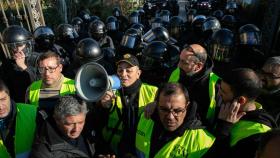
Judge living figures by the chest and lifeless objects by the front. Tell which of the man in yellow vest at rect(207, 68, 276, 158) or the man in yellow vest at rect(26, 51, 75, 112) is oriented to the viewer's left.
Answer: the man in yellow vest at rect(207, 68, 276, 158)

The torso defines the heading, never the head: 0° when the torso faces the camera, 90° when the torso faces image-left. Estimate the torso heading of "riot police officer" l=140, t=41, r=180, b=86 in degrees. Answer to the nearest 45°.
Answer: approximately 45°

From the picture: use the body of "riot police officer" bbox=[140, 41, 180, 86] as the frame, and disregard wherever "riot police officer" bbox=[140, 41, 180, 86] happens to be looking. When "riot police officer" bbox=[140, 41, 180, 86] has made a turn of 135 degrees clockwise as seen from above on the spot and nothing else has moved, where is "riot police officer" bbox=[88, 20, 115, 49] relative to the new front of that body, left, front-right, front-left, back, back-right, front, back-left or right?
front-left

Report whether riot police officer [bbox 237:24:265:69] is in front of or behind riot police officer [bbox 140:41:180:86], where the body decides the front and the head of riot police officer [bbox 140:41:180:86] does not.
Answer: behind

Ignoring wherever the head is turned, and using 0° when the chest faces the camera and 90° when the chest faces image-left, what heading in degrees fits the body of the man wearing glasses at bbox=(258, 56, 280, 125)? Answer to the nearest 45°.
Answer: approximately 45°

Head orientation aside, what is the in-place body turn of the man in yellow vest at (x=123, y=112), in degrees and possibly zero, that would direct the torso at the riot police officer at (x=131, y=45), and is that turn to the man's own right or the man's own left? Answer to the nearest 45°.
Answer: approximately 135° to the man's own right

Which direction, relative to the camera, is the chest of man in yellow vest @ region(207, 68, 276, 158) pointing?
to the viewer's left

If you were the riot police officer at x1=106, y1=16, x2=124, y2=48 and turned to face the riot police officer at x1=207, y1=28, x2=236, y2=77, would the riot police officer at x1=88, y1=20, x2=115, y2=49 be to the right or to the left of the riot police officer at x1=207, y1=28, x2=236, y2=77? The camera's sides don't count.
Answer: right

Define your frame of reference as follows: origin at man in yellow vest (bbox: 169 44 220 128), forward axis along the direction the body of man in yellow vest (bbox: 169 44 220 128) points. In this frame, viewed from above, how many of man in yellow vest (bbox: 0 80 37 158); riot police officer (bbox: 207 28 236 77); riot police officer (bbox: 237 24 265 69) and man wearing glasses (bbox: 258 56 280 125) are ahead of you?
1

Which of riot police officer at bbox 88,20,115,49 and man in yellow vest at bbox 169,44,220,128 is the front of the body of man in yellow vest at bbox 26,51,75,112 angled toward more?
the man in yellow vest

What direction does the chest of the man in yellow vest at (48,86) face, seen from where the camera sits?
toward the camera
